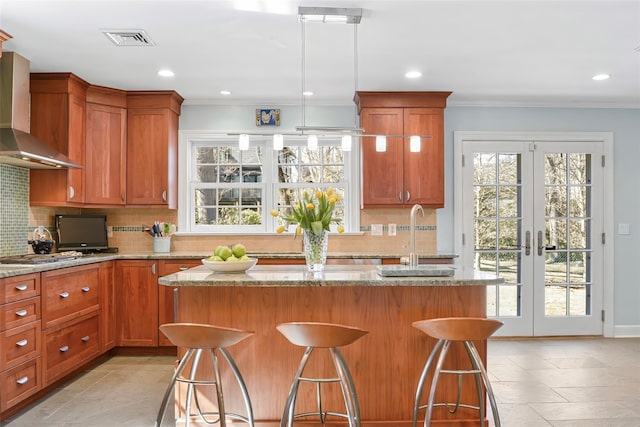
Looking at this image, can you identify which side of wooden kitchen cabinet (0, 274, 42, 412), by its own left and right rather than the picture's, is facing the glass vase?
front

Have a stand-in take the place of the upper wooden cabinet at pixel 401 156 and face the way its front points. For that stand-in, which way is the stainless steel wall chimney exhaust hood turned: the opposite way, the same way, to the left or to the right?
to the left

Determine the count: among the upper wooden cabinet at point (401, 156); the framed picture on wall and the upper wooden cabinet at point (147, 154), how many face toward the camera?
3

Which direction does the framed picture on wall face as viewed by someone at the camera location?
facing the viewer

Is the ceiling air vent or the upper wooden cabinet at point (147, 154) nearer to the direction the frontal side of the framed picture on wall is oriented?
the ceiling air vent

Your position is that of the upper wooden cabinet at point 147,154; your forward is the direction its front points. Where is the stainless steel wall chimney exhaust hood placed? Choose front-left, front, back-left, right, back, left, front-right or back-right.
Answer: front-right

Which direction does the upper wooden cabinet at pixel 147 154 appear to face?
toward the camera

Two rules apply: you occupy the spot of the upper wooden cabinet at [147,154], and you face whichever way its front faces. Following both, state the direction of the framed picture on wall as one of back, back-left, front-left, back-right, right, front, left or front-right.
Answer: left

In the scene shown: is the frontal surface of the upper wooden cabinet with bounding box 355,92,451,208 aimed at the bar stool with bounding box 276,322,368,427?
yes

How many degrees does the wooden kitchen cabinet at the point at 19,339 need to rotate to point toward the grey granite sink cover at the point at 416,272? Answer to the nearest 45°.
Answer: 0° — it already faces it

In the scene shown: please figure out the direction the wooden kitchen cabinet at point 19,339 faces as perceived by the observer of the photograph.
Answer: facing the viewer and to the right of the viewer

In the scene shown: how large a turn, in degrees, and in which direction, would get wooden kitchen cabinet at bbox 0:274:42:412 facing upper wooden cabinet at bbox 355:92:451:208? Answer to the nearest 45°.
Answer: approximately 45° to its left

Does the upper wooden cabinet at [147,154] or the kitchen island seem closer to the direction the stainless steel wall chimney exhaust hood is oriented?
the kitchen island

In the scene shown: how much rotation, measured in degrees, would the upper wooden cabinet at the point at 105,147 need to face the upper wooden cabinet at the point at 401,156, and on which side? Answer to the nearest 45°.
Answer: approximately 45° to its left

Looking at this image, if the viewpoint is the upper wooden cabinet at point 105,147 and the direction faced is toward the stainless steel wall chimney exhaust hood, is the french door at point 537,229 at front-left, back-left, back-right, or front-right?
back-left

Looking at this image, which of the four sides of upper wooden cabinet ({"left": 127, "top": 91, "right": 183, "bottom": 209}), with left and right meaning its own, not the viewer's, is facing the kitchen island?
front

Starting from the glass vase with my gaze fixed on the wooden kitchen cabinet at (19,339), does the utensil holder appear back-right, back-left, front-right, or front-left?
front-right
